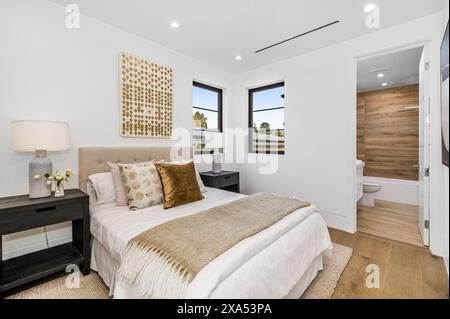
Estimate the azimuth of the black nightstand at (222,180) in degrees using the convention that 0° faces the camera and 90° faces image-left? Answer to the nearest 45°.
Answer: approximately 315°

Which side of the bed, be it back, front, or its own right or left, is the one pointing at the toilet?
left

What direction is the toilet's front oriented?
to the viewer's right

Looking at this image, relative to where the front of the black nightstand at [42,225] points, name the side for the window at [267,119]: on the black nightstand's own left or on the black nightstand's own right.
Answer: on the black nightstand's own left

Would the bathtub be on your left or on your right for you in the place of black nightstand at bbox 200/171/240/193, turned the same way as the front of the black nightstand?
on your left

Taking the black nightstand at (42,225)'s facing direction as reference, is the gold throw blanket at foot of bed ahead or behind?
ahead

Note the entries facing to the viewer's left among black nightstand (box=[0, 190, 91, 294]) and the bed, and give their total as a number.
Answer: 0

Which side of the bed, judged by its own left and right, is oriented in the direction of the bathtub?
left

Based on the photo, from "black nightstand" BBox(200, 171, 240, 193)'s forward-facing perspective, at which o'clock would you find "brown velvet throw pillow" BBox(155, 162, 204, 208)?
The brown velvet throw pillow is roughly at 2 o'clock from the black nightstand.

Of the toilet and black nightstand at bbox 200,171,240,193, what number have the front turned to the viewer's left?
0

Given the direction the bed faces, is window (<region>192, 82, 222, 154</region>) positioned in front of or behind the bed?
behind
